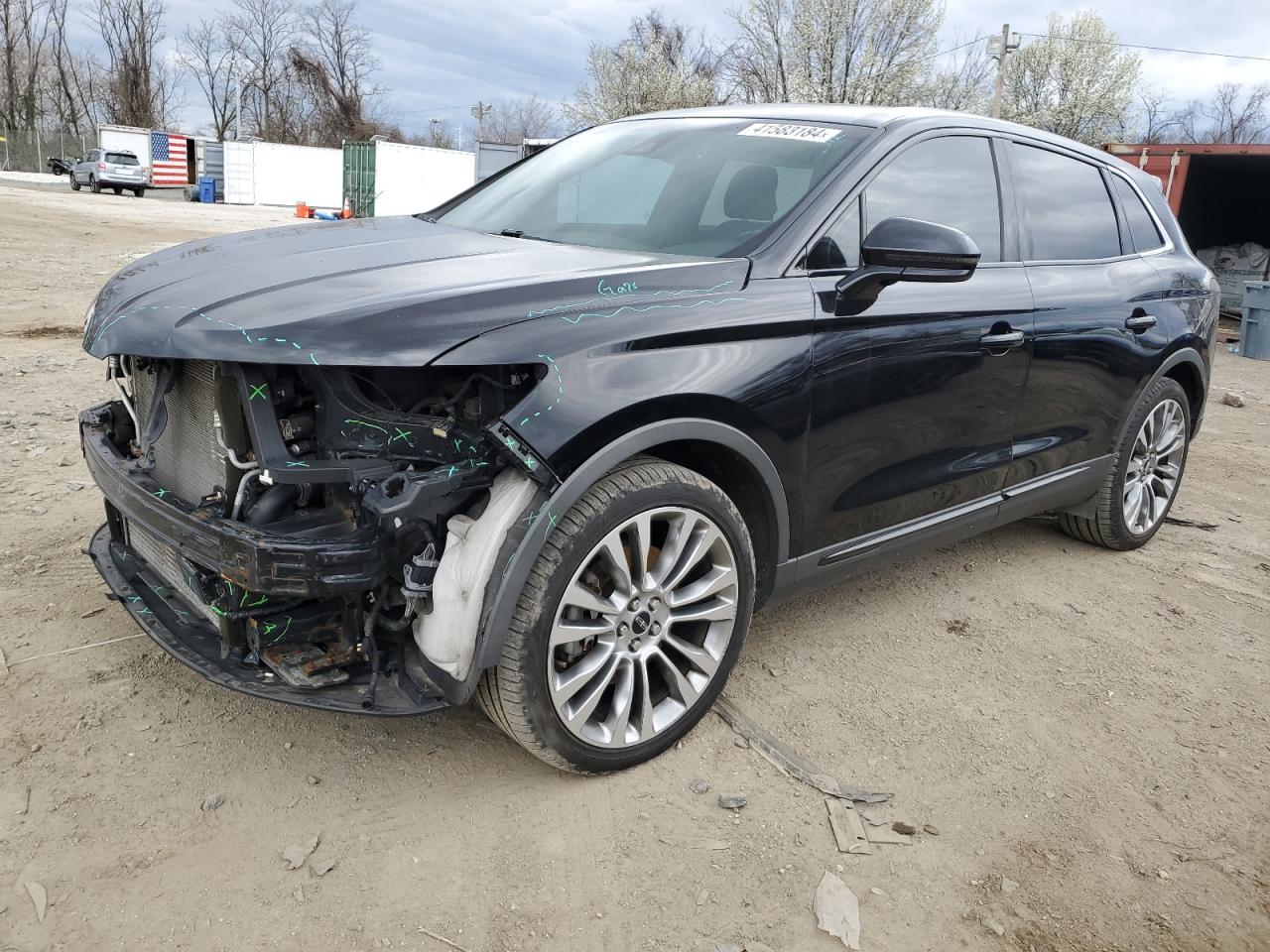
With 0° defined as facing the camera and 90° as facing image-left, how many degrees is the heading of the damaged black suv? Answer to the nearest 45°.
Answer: approximately 45°

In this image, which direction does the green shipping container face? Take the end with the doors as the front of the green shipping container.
toward the camera

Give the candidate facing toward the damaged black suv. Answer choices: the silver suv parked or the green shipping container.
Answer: the green shipping container

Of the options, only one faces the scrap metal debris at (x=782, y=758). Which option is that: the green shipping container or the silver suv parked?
the green shipping container

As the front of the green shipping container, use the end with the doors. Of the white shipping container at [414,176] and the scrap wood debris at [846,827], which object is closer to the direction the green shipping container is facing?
the scrap wood debris

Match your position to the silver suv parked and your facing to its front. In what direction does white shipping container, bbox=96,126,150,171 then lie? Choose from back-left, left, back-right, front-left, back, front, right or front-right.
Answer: front-right

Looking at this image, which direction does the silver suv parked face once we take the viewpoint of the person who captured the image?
facing away from the viewer and to the left of the viewer

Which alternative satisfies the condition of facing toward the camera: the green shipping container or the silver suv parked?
the green shipping container

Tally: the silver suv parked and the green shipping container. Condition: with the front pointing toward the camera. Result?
1
